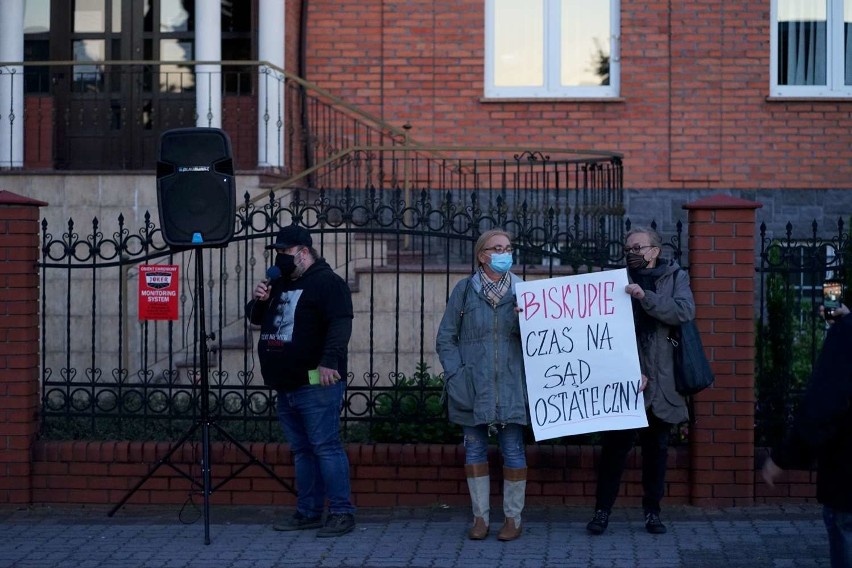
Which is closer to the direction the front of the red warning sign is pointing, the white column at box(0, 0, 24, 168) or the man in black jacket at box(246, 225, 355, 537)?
the man in black jacket

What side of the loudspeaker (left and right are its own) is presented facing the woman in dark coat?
left

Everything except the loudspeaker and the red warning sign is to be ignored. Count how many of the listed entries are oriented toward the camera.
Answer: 2

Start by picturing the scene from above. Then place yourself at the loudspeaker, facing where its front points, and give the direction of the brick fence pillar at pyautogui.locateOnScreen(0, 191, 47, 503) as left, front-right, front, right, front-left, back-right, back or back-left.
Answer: back-right

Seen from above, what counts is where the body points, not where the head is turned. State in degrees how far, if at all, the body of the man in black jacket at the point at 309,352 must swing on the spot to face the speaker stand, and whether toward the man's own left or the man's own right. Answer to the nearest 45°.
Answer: approximately 90° to the man's own right

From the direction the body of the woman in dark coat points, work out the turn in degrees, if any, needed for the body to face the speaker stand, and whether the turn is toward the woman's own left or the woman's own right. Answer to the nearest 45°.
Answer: approximately 45° to the woman's own right

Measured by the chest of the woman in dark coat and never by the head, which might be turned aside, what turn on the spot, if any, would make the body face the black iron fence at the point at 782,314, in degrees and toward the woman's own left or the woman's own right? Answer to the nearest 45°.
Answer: approximately 180°

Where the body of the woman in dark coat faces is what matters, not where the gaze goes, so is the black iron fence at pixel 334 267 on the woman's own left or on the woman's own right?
on the woman's own right

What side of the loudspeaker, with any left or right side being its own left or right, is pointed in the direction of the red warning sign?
back

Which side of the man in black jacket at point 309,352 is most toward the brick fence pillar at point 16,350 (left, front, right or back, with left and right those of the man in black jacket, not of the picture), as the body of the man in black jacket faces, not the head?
right

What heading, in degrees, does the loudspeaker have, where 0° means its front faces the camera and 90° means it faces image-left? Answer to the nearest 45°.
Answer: approximately 0°
